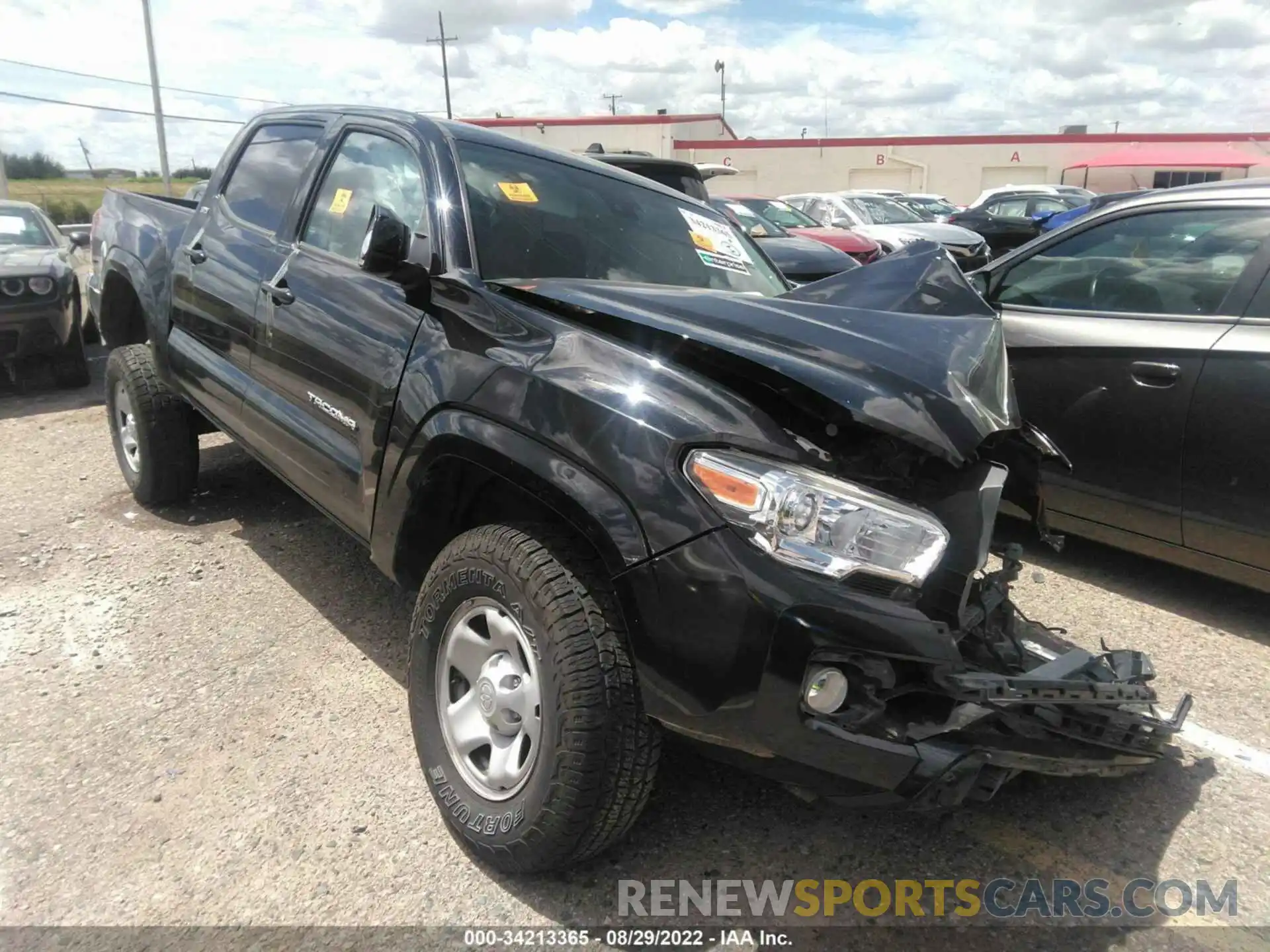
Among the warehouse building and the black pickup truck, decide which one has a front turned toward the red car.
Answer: the warehouse building

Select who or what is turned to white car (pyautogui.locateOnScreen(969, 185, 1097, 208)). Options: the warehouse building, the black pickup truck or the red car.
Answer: the warehouse building

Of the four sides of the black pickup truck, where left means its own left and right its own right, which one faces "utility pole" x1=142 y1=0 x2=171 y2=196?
back

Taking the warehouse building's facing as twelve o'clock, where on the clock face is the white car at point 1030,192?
The white car is roughly at 12 o'clock from the warehouse building.

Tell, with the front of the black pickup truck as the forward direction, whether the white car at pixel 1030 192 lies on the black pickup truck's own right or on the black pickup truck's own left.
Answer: on the black pickup truck's own left

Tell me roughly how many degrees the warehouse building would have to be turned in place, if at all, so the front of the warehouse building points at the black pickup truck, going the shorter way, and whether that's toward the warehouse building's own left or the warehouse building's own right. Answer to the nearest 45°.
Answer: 0° — it already faces it

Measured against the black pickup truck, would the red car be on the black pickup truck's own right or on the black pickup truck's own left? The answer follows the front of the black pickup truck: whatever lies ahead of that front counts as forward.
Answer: on the black pickup truck's own left

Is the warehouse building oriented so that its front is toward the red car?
yes

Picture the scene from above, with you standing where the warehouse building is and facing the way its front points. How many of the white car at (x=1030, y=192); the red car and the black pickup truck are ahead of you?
3

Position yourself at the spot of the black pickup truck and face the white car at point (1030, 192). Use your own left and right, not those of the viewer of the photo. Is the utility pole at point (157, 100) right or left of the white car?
left

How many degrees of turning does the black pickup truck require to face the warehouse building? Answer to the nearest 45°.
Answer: approximately 135° to its left

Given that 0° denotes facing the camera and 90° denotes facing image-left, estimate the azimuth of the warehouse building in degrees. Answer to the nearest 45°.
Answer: approximately 0°
